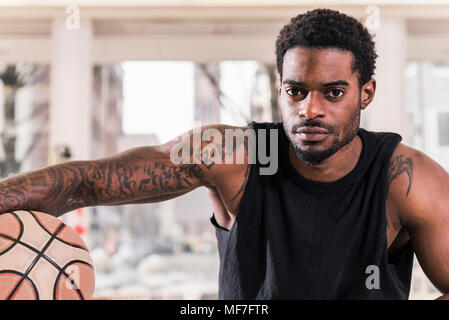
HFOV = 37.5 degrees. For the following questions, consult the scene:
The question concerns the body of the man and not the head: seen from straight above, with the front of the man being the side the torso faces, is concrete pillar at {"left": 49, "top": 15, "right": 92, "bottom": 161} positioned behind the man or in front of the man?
behind

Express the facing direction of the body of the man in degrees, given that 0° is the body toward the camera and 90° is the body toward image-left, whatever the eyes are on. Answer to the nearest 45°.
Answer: approximately 0°

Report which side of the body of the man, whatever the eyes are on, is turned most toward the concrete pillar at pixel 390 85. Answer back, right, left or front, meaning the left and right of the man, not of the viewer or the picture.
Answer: back
